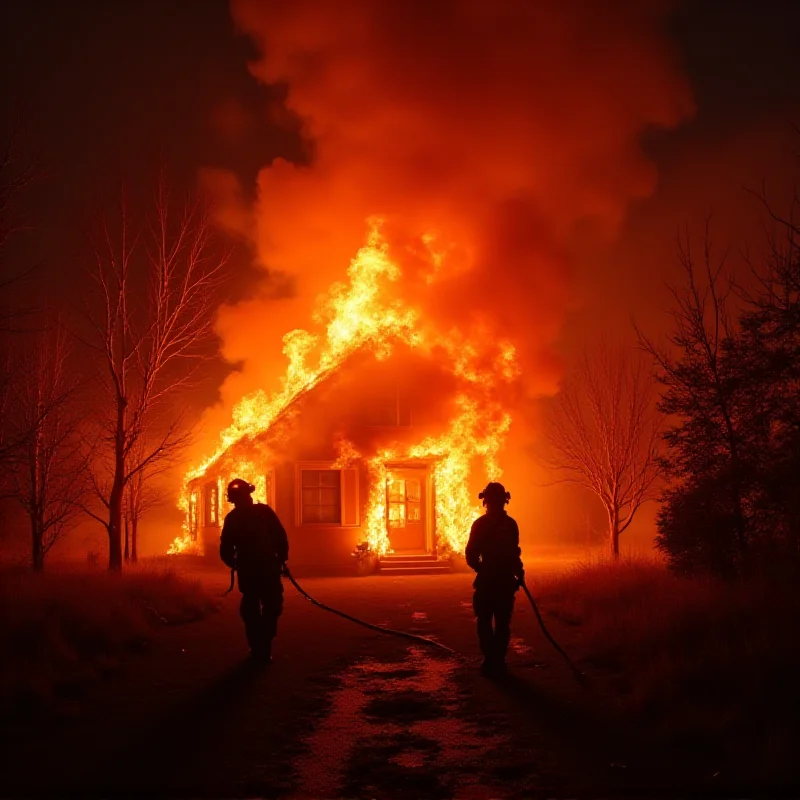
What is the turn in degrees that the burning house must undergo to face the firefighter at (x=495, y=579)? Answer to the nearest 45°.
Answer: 0° — it already faces them

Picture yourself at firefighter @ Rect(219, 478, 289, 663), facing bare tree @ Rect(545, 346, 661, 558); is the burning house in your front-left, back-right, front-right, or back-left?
front-left

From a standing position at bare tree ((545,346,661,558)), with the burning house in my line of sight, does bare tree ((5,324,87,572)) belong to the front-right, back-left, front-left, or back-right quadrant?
front-left

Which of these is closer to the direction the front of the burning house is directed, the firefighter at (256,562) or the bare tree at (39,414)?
the firefighter

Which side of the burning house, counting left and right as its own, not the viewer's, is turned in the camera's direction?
front

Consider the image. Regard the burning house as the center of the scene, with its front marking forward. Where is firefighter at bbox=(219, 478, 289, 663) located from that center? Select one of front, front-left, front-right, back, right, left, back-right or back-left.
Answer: front

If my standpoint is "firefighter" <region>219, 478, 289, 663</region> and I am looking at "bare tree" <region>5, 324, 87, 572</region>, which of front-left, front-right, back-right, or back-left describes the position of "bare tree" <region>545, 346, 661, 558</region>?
front-right

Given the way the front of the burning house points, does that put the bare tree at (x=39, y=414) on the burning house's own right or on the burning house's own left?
on the burning house's own right

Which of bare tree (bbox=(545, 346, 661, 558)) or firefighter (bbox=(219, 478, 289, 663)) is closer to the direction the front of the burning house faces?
the firefighter
